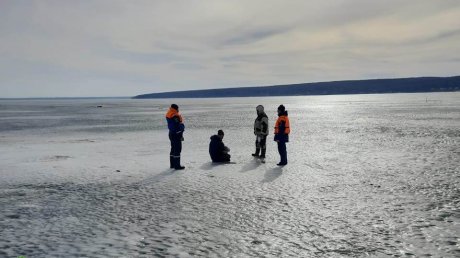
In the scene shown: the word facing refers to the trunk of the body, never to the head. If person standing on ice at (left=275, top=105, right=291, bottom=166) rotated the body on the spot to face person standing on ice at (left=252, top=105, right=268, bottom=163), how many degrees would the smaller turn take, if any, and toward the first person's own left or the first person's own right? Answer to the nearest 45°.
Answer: approximately 45° to the first person's own right

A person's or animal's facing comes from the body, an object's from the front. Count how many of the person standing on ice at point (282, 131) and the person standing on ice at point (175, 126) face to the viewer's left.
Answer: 1

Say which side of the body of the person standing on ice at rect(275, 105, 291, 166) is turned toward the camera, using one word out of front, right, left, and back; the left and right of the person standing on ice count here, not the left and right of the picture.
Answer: left

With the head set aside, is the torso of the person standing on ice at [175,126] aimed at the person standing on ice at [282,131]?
yes

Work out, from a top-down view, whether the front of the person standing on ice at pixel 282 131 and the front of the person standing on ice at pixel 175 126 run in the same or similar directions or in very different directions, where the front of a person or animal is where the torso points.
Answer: very different directions

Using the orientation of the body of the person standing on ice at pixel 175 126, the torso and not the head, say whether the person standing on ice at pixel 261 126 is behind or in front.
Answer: in front

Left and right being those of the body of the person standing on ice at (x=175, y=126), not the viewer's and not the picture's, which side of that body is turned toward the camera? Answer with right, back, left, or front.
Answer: right
